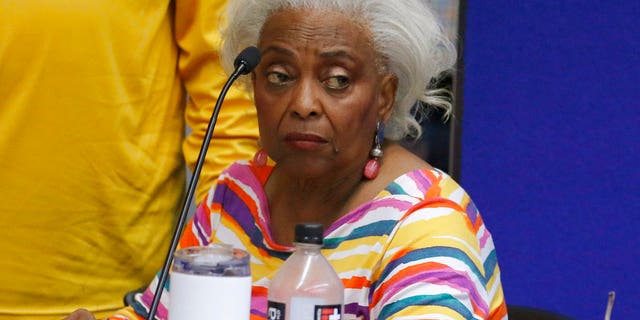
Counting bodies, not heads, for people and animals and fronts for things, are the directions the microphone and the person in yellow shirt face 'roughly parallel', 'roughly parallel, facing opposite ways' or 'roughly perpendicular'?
roughly perpendicular

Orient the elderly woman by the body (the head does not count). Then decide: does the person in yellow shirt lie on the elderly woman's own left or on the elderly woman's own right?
on the elderly woman's own right

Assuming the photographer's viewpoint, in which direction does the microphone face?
facing to the right of the viewer
